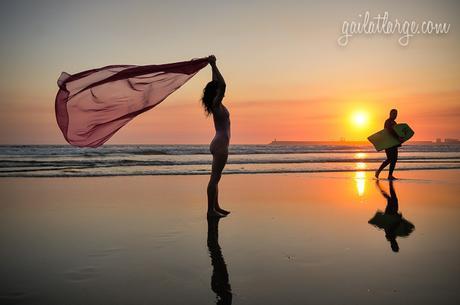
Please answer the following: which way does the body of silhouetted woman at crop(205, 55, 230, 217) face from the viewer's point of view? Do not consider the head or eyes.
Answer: to the viewer's right

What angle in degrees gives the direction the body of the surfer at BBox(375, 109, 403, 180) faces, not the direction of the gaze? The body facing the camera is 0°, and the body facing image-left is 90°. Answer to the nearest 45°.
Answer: approximately 270°

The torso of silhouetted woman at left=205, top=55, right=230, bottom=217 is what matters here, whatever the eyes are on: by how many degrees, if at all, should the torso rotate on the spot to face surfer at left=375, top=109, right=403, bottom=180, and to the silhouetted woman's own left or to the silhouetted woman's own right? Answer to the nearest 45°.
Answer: approximately 45° to the silhouetted woman's own left
